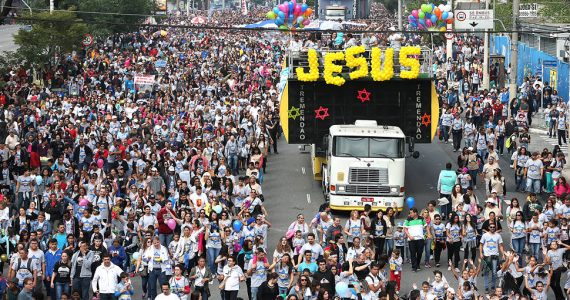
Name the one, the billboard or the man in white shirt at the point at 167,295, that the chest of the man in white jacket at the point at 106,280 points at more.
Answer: the man in white shirt

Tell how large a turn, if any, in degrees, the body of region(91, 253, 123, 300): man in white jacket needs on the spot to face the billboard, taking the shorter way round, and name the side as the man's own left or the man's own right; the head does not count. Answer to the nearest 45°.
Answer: approximately 135° to the man's own left

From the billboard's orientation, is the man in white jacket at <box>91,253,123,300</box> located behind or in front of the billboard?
in front

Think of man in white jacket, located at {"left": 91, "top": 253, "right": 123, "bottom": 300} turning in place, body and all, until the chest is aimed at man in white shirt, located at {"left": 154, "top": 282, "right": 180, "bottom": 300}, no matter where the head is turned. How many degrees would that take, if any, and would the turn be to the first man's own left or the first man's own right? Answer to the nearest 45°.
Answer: approximately 45° to the first man's own left

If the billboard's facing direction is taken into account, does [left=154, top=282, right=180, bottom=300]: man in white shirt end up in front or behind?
in front

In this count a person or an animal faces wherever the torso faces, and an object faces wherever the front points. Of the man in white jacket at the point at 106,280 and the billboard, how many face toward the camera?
2

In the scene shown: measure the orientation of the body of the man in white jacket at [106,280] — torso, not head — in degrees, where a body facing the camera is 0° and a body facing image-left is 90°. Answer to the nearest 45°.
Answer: approximately 0°
